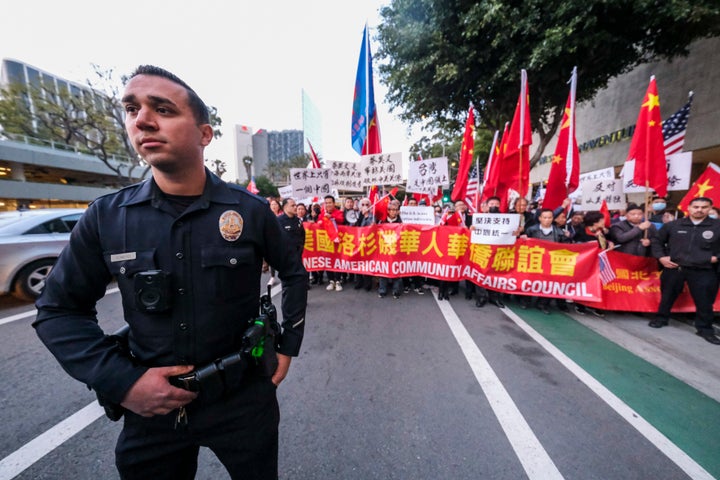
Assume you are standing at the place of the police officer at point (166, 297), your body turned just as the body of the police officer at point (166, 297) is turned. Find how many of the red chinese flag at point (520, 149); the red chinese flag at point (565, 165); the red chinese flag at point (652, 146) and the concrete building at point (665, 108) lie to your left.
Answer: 4

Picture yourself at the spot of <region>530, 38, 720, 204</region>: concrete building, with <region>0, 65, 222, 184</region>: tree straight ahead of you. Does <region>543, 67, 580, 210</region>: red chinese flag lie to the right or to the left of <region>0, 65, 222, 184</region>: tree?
left

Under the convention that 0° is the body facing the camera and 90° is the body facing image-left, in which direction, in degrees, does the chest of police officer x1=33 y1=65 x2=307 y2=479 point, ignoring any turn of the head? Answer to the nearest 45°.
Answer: approximately 0°

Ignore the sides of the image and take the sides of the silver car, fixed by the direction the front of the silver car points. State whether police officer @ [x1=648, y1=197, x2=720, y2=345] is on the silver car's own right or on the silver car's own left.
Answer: on the silver car's own right

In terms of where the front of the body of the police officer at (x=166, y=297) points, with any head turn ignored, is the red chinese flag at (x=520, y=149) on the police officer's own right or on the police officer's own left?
on the police officer's own left

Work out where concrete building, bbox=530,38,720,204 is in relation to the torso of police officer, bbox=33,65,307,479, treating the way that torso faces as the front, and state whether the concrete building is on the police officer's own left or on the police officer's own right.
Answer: on the police officer's own left

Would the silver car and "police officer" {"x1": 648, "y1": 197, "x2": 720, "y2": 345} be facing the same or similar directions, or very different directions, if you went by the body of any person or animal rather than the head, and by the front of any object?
very different directions
